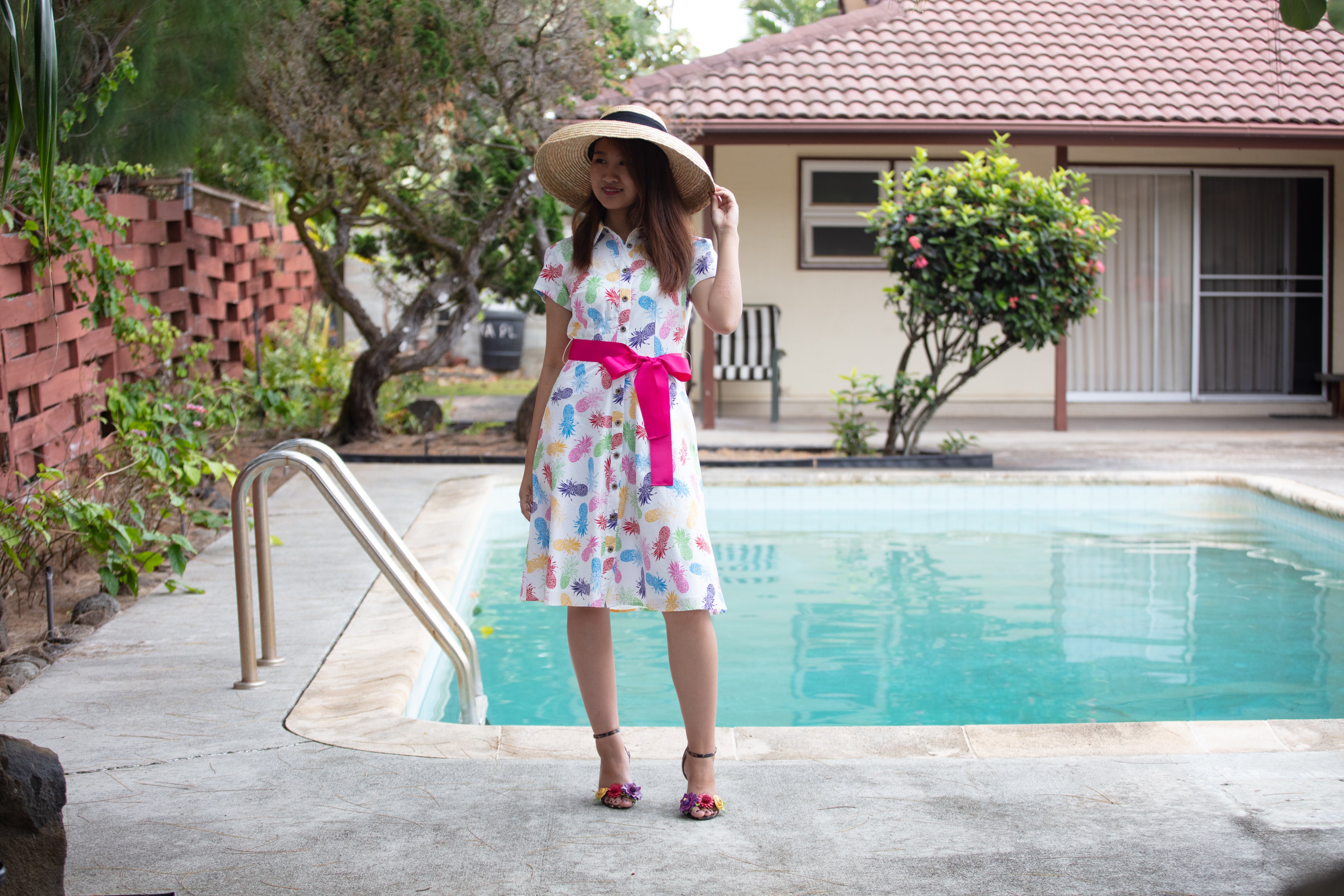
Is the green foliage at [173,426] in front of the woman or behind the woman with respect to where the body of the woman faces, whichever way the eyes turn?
behind

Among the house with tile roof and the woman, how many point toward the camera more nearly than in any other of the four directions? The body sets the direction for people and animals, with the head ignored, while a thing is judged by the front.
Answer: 2

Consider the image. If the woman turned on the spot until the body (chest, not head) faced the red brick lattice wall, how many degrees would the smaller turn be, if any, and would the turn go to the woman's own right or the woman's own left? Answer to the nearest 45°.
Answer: approximately 135° to the woman's own right

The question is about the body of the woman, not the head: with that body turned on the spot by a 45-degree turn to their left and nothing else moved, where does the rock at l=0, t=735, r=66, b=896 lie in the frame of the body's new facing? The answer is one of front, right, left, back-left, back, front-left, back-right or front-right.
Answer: right

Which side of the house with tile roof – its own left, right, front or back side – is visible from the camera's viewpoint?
front

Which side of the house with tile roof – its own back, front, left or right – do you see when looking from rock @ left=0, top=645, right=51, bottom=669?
front

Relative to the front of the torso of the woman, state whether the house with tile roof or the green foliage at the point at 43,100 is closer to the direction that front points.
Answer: the green foliage

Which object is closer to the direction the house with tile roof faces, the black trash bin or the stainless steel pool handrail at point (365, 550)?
the stainless steel pool handrail

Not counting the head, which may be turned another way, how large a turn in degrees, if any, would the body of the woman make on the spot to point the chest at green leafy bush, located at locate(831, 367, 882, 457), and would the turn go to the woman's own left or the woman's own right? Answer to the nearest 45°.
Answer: approximately 180°

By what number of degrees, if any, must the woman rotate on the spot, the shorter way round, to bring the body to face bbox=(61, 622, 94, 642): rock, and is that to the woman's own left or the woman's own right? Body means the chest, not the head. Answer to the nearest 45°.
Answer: approximately 135° to the woman's own right

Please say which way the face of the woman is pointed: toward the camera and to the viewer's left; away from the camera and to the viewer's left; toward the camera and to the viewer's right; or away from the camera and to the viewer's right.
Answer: toward the camera and to the viewer's left

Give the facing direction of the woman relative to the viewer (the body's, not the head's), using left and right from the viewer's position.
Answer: facing the viewer

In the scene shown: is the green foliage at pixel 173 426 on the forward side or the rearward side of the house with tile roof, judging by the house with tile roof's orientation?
on the forward side

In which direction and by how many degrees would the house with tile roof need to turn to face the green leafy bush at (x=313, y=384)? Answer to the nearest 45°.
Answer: approximately 45° to its right

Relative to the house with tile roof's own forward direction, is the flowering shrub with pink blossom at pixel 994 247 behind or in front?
in front

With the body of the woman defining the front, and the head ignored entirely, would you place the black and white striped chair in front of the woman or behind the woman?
behind
